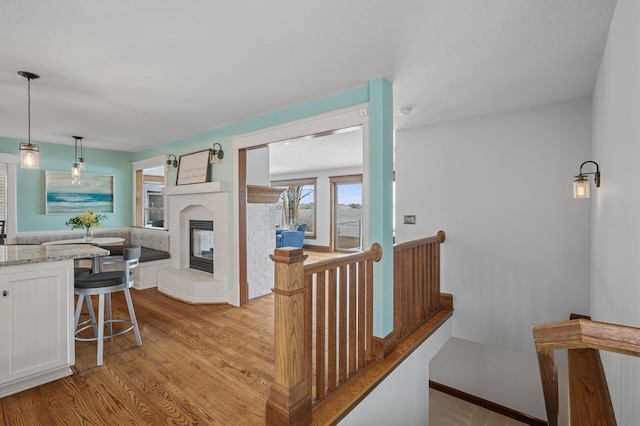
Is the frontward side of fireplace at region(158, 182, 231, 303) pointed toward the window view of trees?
no

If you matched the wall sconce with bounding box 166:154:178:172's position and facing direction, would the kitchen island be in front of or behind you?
in front

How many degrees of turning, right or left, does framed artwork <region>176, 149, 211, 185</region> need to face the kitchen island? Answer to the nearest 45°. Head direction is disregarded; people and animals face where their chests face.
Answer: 0° — it already faces it

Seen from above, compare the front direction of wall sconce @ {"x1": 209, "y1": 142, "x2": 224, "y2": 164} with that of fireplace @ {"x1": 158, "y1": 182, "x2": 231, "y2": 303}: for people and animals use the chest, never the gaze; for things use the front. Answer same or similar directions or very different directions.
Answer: same or similar directions

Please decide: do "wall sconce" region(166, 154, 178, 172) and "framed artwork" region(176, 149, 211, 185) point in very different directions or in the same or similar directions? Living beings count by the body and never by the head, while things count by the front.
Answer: same or similar directions

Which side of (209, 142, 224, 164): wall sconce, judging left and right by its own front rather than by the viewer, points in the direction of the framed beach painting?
right

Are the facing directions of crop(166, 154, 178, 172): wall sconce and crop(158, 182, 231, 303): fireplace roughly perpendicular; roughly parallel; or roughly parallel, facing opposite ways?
roughly parallel

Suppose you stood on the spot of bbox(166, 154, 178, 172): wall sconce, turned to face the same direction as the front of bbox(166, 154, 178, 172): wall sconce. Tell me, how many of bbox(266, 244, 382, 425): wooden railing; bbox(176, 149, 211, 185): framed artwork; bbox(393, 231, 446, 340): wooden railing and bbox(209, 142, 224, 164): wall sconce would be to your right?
0

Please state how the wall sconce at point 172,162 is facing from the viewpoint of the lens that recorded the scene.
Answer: facing the viewer and to the left of the viewer

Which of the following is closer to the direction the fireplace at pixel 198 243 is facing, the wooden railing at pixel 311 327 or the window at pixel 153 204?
the wooden railing

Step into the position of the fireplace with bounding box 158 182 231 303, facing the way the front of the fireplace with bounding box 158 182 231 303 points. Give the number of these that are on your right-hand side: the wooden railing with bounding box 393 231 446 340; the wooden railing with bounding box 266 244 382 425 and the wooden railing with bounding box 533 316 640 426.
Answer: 0

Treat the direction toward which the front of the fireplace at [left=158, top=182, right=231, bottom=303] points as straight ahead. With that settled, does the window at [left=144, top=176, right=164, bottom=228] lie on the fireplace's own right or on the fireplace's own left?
on the fireplace's own right

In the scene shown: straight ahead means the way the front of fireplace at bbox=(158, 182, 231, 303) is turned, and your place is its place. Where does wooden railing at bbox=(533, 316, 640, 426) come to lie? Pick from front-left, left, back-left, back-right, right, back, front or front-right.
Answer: front-left

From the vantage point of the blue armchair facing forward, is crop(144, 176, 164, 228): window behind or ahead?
ahead

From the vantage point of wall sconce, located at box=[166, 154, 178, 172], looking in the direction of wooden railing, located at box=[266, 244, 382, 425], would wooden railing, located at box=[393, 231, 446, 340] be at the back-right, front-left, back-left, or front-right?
front-left

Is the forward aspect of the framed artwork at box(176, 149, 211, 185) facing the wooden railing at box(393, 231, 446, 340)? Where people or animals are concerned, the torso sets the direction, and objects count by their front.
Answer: no
